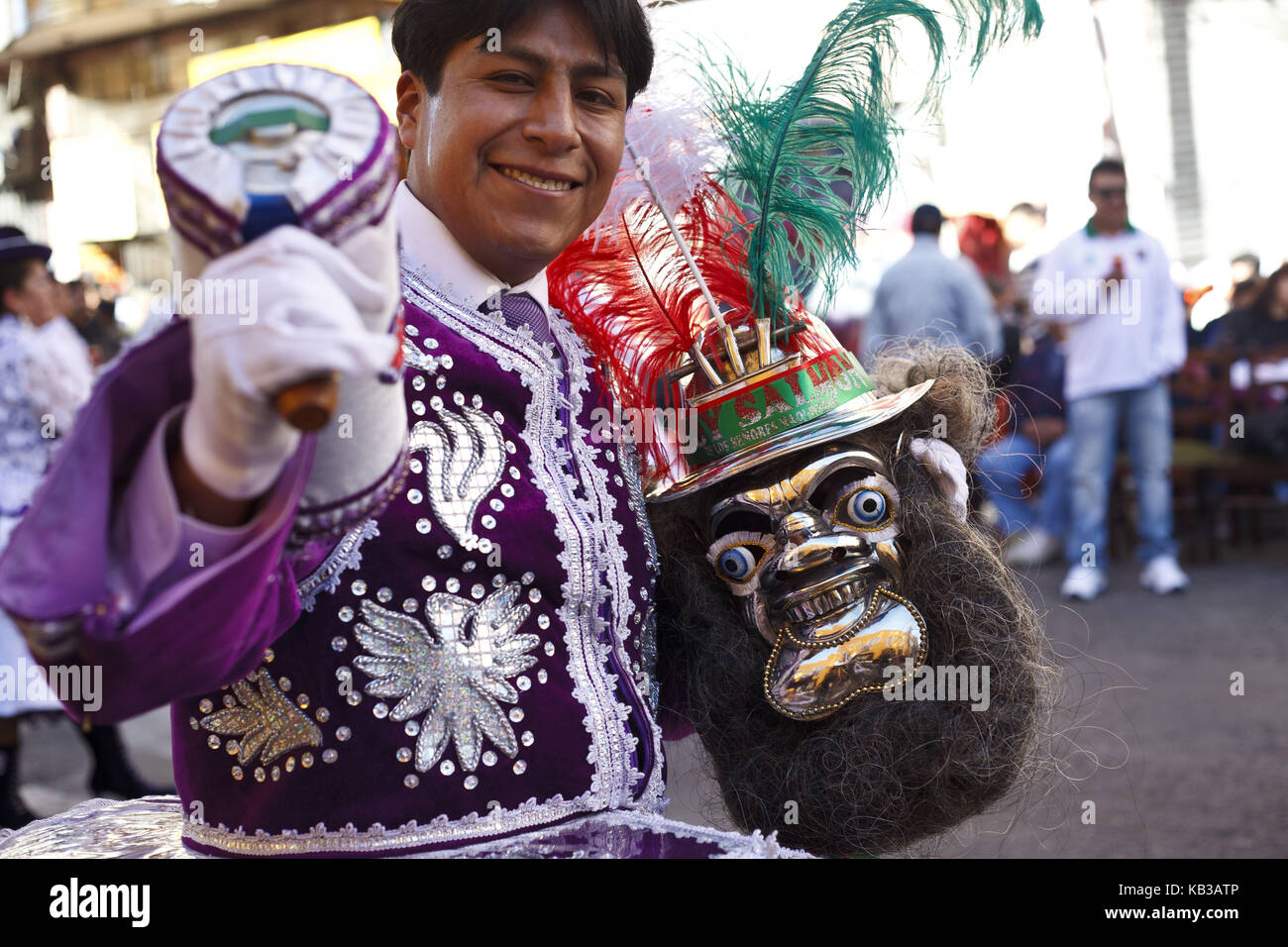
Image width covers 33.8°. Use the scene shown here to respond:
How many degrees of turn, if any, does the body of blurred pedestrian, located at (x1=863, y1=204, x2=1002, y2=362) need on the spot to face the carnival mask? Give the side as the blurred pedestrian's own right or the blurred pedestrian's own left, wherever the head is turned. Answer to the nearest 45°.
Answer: approximately 180°

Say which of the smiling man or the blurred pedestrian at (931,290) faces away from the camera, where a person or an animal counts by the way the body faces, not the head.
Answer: the blurred pedestrian

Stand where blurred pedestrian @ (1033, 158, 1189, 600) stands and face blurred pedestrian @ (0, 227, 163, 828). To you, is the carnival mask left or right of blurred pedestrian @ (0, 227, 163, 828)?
left

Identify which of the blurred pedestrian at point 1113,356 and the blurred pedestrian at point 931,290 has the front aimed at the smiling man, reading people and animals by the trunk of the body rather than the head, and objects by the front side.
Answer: the blurred pedestrian at point 1113,356

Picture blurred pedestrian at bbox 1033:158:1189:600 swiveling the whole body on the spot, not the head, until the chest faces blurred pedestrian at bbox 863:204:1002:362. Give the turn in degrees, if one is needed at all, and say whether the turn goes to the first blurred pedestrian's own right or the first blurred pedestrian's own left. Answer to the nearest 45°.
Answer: approximately 90° to the first blurred pedestrian's own right

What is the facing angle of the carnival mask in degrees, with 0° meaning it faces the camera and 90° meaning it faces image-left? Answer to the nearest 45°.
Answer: approximately 0°

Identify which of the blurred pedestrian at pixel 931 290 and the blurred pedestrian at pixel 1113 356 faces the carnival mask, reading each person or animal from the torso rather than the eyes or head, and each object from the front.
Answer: the blurred pedestrian at pixel 1113 356

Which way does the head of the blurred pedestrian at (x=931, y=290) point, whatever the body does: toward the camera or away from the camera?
away from the camera

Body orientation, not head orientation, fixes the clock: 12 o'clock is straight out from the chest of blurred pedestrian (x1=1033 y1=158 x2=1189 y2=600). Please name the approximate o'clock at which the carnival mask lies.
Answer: The carnival mask is roughly at 12 o'clock from the blurred pedestrian.

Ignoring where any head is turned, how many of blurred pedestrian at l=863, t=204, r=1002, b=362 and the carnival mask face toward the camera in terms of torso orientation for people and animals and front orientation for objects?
1
